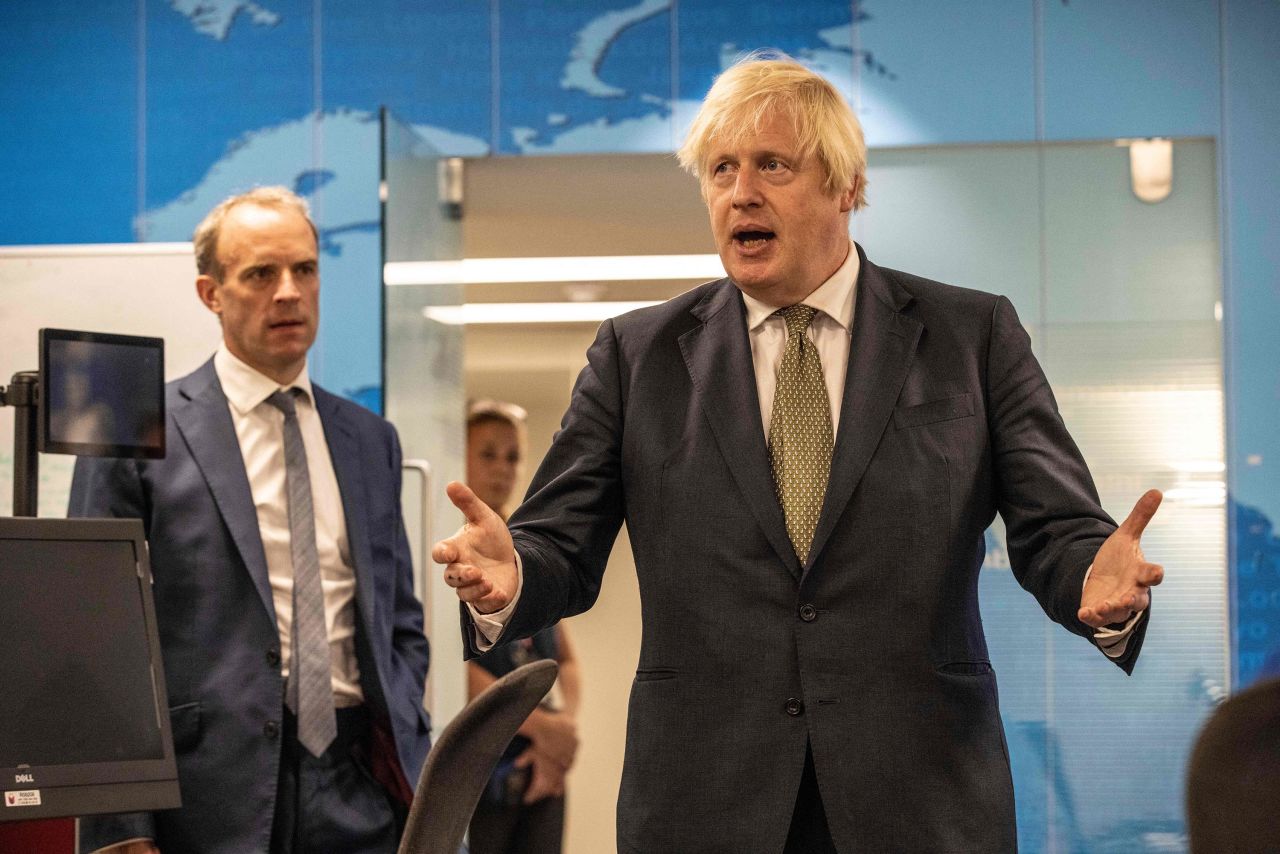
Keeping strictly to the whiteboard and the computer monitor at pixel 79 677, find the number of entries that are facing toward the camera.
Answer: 2

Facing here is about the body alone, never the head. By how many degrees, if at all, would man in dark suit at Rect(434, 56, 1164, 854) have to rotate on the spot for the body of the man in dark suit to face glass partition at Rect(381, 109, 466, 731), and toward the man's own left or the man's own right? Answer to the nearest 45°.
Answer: approximately 135° to the man's own right

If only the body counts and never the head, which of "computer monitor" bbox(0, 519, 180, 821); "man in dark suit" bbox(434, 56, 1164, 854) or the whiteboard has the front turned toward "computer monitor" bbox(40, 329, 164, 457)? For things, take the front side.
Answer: the whiteboard

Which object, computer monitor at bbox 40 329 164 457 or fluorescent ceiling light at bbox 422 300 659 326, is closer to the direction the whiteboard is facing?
the computer monitor

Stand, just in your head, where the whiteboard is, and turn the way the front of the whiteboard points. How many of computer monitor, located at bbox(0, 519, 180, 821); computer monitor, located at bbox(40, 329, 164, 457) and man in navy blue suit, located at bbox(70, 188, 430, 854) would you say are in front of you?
3

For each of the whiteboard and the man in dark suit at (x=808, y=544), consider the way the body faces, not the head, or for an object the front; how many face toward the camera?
2

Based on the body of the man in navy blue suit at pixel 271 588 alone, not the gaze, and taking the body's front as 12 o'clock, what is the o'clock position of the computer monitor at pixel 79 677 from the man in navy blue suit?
The computer monitor is roughly at 2 o'clock from the man in navy blue suit.

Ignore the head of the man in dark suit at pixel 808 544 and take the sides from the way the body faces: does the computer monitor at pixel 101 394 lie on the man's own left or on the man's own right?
on the man's own right

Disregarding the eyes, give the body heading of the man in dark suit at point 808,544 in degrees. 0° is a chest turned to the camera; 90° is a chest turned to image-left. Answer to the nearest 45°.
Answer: approximately 0°

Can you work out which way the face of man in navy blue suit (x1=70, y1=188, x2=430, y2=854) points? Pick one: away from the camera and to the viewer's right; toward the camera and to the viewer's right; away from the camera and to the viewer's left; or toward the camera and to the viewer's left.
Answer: toward the camera and to the viewer's right
